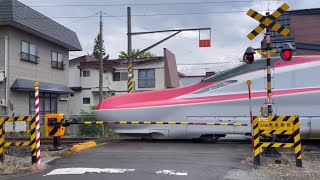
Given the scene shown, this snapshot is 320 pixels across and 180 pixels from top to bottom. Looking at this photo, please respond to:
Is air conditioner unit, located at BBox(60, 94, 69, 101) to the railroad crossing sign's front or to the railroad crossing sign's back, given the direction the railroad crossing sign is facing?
to the back

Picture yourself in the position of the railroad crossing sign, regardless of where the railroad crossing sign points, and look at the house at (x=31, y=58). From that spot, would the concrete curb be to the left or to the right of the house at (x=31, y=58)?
left

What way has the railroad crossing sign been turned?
toward the camera

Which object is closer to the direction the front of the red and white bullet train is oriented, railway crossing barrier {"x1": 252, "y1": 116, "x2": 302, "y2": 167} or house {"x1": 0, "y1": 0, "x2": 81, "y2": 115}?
the house

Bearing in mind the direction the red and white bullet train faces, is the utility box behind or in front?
in front

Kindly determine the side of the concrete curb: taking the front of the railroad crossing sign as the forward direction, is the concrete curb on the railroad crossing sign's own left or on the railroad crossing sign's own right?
on the railroad crossing sign's own right

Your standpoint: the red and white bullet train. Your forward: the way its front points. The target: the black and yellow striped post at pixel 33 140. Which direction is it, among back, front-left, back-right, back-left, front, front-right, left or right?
front-left

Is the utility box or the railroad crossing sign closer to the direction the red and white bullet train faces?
the utility box

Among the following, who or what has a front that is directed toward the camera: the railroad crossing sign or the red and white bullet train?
the railroad crossing sign

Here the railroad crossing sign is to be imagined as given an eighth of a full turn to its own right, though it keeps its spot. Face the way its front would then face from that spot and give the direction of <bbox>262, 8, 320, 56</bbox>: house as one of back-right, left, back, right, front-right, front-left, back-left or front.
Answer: back-right

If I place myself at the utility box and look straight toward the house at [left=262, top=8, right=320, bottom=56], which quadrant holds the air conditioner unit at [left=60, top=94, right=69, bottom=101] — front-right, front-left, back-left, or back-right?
front-left

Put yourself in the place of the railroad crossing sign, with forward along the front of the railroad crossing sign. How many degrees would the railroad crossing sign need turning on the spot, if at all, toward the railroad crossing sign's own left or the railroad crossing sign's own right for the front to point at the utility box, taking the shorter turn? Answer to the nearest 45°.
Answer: approximately 90° to the railroad crossing sign's own right

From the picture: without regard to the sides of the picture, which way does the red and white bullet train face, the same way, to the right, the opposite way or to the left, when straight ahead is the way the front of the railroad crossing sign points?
to the right

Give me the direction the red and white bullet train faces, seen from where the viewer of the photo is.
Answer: facing to the left of the viewer
